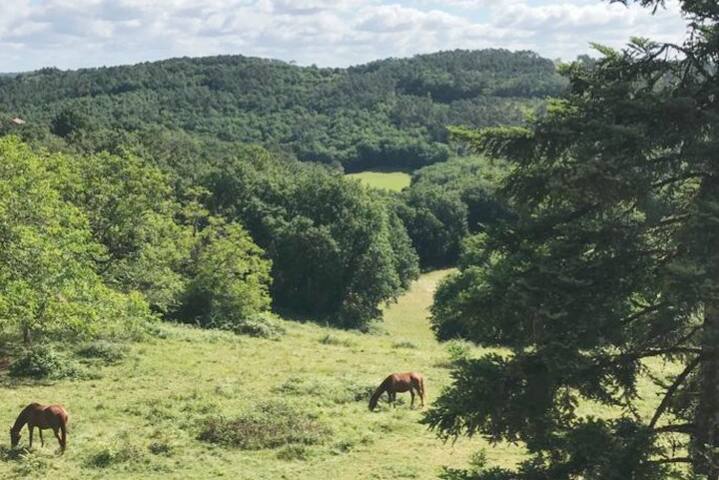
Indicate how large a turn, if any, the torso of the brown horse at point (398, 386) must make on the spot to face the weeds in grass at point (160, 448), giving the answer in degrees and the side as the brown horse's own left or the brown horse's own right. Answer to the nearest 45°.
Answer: approximately 45° to the brown horse's own left

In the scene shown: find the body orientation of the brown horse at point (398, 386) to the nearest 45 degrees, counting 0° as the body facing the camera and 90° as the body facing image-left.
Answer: approximately 90°

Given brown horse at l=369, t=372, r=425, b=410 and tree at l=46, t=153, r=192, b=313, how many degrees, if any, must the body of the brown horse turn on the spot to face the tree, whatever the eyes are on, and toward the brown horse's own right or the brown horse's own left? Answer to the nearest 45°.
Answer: approximately 45° to the brown horse's own right

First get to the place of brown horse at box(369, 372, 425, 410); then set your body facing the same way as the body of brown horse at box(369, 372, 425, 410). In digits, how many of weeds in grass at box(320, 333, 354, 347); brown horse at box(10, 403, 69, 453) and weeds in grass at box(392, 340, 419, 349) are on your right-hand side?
2

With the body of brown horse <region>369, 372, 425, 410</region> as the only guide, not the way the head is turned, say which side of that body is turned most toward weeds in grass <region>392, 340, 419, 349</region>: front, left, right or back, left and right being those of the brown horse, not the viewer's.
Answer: right

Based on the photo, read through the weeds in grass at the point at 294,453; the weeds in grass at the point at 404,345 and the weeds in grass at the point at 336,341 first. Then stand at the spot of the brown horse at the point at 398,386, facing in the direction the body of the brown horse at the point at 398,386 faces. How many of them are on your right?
2

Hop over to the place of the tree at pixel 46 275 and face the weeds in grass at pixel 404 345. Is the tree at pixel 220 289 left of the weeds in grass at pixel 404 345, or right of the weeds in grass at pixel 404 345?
left
